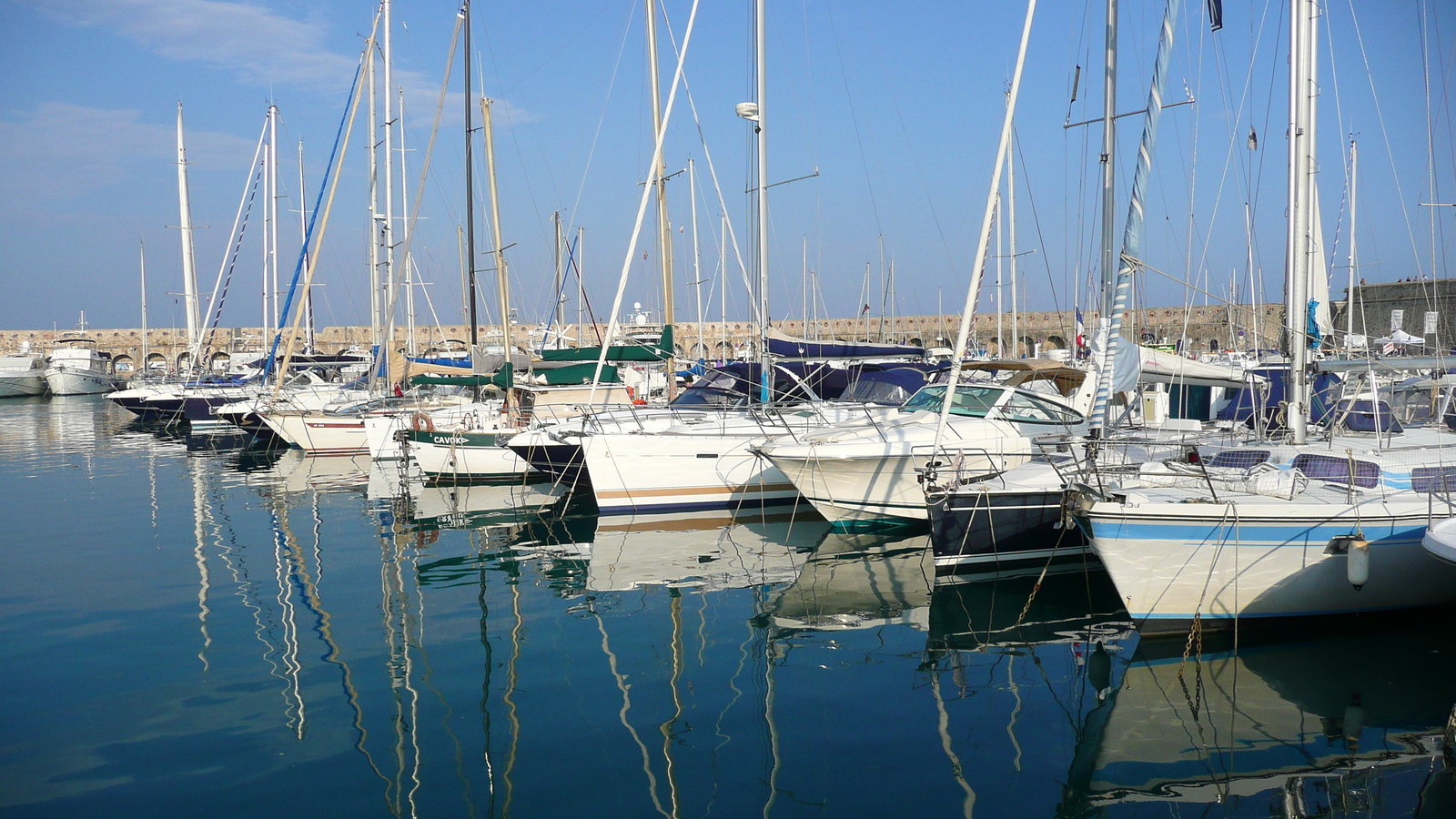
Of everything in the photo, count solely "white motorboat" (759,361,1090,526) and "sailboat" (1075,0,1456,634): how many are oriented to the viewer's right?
0

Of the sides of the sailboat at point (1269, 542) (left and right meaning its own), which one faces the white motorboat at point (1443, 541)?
left

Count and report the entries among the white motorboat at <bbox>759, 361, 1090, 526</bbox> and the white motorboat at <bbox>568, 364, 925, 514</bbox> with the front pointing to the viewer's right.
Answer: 0

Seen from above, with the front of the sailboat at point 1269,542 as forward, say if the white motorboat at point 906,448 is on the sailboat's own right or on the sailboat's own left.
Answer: on the sailboat's own right

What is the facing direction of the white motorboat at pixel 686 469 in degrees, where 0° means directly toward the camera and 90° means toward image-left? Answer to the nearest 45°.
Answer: approximately 45°

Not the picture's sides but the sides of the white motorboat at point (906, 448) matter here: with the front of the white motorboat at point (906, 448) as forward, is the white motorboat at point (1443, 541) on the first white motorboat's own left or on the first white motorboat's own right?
on the first white motorboat's own left

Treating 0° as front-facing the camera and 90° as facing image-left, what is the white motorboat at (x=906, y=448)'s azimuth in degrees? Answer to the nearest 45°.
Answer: approximately 45°

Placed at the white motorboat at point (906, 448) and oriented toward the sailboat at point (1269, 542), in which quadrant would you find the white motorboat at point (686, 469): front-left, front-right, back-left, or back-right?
back-right
